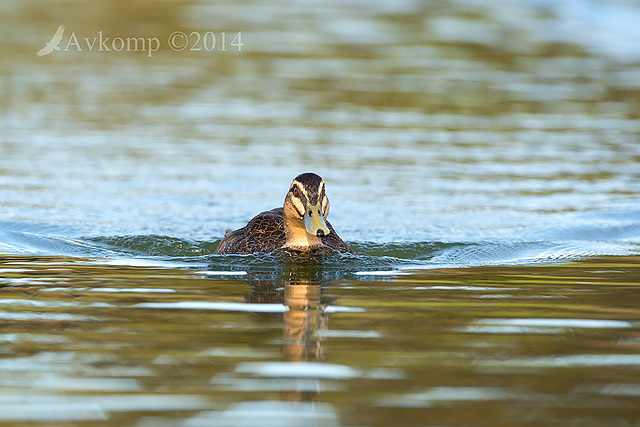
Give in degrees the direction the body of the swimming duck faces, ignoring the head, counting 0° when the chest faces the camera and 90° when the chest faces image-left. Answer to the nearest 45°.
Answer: approximately 315°
